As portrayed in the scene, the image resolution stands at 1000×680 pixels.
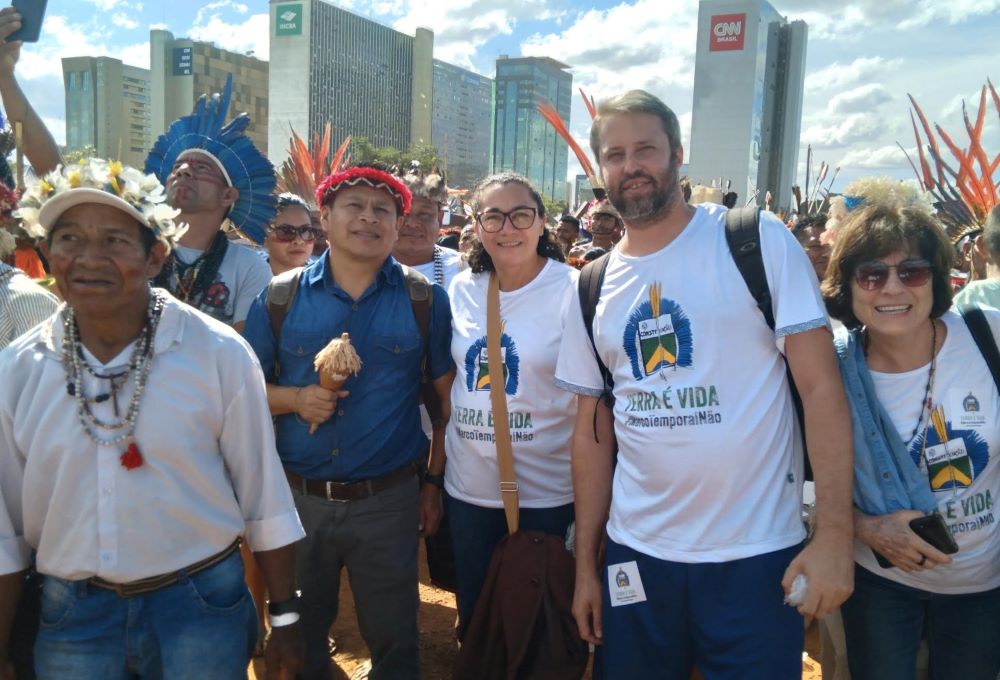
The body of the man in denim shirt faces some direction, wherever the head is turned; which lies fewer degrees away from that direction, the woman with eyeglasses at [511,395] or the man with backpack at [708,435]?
the man with backpack

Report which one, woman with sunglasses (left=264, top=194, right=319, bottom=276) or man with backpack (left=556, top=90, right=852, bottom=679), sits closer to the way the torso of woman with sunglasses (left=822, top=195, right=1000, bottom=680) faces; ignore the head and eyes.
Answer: the man with backpack

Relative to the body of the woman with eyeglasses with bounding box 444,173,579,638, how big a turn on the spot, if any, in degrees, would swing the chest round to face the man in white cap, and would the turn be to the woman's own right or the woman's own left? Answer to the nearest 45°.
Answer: approximately 45° to the woman's own right

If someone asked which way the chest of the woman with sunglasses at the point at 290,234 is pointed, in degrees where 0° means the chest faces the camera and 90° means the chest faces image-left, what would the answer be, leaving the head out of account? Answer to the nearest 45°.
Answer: approximately 315°

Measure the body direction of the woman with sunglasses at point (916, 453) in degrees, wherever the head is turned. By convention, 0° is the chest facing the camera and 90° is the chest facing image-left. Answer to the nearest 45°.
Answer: approximately 0°

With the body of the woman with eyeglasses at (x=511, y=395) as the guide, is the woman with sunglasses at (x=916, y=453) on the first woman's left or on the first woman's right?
on the first woman's left

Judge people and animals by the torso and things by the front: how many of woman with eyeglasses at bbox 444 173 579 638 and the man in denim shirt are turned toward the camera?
2

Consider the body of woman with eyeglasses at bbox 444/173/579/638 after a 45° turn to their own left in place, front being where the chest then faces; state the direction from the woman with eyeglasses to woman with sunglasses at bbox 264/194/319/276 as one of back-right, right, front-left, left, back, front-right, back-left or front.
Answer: back
